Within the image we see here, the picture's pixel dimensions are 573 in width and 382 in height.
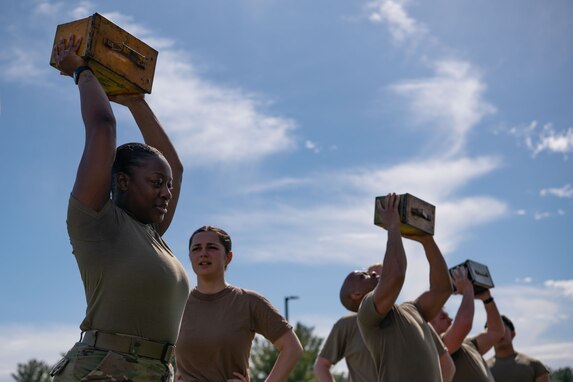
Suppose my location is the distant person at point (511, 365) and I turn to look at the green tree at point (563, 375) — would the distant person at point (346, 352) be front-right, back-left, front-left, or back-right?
back-left

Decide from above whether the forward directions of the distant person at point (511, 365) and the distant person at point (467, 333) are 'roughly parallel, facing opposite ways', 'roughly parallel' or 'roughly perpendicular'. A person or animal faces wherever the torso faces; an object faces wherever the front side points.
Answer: roughly perpendicular

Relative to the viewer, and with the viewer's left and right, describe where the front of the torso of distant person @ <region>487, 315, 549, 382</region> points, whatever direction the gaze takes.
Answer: facing the viewer and to the left of the viewer

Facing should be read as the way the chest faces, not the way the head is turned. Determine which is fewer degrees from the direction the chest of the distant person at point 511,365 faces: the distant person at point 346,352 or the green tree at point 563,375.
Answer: the distant person

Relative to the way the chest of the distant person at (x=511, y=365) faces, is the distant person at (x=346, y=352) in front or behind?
in front

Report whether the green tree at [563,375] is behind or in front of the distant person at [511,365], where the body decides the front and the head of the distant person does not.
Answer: behind

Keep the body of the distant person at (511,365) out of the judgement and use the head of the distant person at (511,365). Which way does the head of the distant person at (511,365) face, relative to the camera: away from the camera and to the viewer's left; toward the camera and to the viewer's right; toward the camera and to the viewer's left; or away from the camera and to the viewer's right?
toward the camera and to the viewer's left

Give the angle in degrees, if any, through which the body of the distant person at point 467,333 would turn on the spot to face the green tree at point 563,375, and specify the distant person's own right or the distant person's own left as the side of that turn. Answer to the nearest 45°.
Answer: approximately 135° to the distant person's own left
